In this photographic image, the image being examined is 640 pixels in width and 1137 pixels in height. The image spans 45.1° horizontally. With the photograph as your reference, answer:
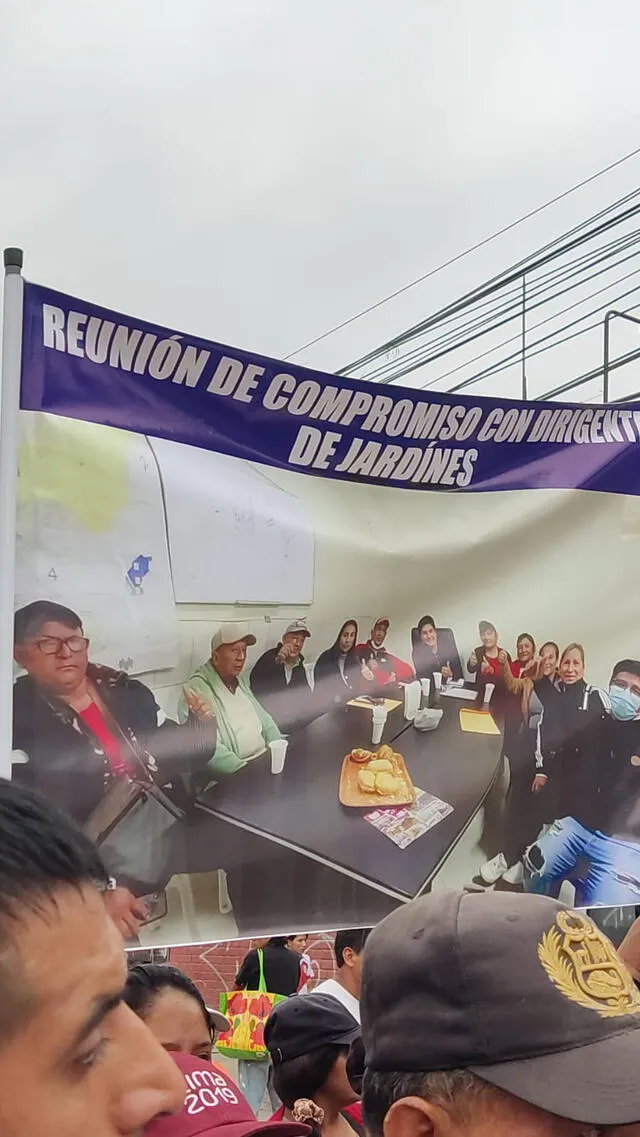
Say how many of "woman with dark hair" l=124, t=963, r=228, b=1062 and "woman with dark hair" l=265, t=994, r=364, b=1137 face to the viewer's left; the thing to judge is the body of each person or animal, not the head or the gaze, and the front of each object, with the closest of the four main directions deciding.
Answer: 0

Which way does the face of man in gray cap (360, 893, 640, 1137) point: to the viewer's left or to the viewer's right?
to the viewer's right

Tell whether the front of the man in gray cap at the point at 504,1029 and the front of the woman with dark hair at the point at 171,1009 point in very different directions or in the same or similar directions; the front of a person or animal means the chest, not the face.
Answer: same or similar directions

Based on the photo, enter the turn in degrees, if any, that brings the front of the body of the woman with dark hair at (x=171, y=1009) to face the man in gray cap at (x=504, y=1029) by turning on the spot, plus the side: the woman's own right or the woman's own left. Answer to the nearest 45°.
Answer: approximately 45° to the woman's own right

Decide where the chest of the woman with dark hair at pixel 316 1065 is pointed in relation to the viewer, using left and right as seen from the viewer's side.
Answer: facing away from the viewer and to the right of the viewer
